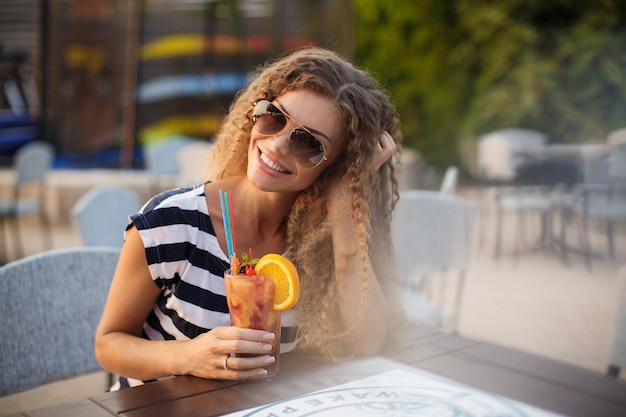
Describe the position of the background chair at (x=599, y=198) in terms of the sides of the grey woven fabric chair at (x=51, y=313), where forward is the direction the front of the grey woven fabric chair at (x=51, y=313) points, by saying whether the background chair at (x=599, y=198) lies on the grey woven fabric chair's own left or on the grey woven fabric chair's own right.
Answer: on the grey woven fabric chair's own left

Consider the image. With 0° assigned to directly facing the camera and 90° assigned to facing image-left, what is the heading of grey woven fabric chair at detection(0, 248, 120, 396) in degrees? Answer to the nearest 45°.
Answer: approximately 315°

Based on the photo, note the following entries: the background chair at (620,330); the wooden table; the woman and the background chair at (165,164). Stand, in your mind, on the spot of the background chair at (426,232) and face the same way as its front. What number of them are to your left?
1

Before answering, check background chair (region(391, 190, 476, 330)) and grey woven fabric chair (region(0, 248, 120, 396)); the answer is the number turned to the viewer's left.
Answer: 0

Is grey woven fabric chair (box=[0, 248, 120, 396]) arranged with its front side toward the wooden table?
yes

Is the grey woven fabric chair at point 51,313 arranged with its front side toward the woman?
no

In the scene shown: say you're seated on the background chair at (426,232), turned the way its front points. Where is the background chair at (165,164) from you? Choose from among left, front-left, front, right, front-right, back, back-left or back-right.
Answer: left

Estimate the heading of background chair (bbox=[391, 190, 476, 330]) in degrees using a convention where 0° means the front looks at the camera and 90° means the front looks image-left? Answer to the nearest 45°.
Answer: approximately 225°

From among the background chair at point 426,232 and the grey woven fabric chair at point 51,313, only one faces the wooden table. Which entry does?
the grey woven fabric chair at point 51,313
